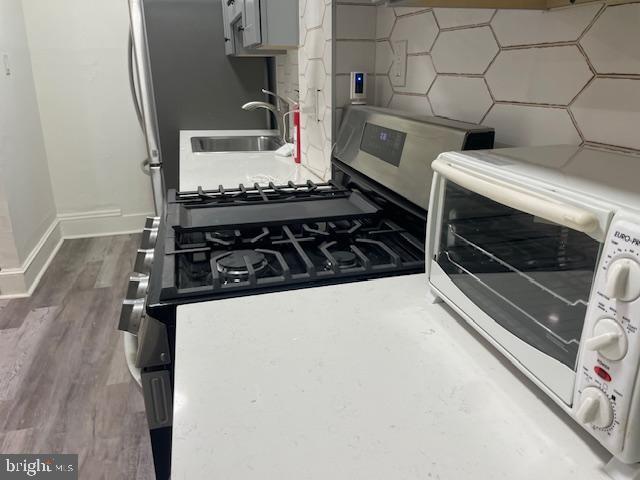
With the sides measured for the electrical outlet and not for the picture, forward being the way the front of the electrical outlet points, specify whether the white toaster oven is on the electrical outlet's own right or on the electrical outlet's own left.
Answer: on the electrical outlet's own left

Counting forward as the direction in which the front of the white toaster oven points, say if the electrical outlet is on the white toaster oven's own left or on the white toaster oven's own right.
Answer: on the white toaster oven's own right

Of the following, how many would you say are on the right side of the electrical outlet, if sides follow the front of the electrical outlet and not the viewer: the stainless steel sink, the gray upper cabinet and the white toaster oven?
2

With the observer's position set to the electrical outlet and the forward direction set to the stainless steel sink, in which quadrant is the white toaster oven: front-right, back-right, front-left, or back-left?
back-left

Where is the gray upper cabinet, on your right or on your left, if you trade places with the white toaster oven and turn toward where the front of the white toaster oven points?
on your right

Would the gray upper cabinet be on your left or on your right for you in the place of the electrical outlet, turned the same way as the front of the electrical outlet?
on your right

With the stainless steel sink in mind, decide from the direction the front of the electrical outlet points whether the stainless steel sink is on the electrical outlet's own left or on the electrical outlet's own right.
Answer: on the electrical outlet's own right

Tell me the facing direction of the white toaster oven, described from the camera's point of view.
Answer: facing the viewer and to the left of the viewer

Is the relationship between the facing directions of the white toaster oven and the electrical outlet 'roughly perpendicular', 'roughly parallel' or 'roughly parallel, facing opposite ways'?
roughly parallel

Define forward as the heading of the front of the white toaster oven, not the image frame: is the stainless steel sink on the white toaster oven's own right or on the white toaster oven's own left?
on the white toaster oven's own right

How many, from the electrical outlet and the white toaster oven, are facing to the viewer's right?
0
